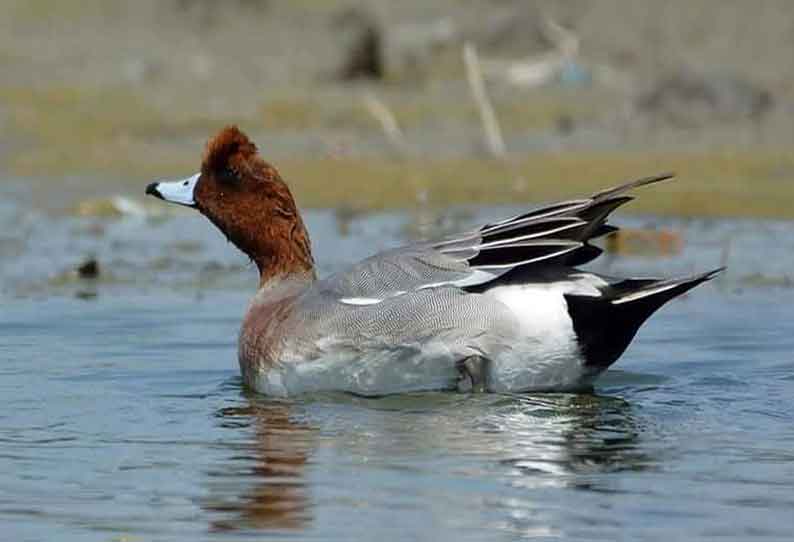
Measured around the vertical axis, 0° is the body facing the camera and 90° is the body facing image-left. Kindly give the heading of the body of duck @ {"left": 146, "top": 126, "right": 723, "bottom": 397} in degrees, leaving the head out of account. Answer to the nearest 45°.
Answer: approximately 90°
